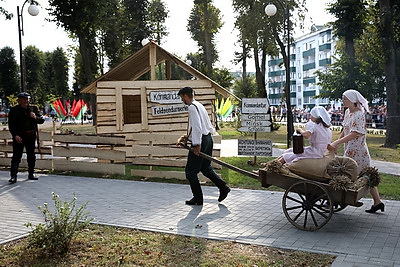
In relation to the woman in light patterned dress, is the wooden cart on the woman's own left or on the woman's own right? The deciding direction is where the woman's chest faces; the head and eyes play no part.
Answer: on the woman's own left

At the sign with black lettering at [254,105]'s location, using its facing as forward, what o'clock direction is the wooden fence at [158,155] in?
The wooden fence is roughly at 2 o'clock from the sign with black lettering.

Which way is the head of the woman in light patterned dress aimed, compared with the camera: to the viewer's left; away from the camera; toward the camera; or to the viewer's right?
to the viewer's left

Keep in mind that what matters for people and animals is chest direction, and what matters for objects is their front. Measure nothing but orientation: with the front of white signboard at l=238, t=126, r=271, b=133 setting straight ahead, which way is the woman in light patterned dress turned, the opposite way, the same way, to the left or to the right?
to the right

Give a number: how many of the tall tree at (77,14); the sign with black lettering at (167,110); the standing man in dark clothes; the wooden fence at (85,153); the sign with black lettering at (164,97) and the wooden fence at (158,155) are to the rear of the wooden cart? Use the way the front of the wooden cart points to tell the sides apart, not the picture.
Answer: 0

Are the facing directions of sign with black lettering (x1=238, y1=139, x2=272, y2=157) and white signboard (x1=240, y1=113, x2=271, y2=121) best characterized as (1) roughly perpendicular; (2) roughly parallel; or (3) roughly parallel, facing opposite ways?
roughly parallel

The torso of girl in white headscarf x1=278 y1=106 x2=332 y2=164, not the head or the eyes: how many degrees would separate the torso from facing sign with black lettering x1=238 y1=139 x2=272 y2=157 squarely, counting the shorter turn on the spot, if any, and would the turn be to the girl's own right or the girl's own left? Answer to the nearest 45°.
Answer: approximately 90° to the girl's own right

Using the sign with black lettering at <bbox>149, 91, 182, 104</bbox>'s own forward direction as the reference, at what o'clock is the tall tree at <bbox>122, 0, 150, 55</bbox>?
The tall tree is roughly at 6 o'clock from the sign with black lettering.

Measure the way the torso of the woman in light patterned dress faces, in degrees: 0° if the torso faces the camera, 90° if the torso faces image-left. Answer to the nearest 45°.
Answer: approximately 90°

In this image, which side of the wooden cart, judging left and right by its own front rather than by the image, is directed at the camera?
left

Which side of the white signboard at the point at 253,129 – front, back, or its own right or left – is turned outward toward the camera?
front

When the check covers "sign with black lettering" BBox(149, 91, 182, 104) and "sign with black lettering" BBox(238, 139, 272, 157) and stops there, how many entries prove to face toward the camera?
2

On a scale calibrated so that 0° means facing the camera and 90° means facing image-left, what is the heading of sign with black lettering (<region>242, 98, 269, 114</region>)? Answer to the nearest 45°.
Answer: approximately 0°

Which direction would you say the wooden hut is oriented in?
toward the camera
